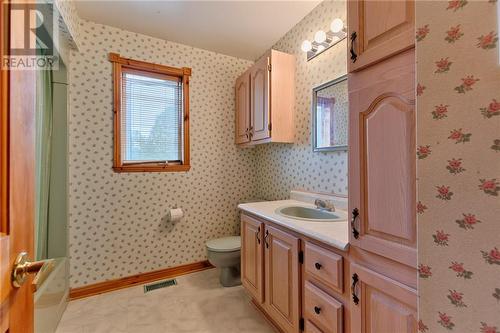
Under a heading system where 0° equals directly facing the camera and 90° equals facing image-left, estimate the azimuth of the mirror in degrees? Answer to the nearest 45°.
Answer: approximately 45°

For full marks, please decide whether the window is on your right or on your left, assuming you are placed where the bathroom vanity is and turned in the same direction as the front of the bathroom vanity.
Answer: on your right

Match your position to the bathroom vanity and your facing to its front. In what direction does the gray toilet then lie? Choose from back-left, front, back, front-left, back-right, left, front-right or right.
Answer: right

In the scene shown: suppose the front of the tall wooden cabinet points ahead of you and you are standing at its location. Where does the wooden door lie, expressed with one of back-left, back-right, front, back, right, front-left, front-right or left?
front

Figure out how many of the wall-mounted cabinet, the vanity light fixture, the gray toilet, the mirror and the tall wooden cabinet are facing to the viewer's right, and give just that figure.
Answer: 0

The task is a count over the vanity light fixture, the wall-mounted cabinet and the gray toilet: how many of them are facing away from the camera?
0

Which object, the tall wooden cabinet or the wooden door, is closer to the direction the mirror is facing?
the wooden door

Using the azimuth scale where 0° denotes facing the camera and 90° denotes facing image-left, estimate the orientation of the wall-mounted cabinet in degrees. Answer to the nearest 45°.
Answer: approximately 45°

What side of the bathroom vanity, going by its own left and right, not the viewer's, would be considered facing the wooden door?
front

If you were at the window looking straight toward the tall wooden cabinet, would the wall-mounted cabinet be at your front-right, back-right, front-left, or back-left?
front-left

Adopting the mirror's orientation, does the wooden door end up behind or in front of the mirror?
in front
